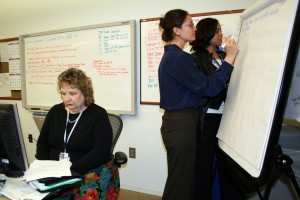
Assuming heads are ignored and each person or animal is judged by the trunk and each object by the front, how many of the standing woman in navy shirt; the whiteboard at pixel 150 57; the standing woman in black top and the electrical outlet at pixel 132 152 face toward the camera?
2

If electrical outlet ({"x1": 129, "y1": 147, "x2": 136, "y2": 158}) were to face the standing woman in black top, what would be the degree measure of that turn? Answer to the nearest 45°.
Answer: approximately 45° to its left

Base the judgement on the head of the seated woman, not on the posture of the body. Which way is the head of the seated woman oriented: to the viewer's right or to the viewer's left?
to the viewer's left

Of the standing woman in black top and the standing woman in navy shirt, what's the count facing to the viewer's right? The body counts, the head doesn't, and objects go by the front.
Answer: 2

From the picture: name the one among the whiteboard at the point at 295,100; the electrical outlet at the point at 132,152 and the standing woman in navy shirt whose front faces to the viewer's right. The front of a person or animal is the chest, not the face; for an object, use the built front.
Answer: the standing woman in navy shirt

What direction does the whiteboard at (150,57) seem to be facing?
toward the camera

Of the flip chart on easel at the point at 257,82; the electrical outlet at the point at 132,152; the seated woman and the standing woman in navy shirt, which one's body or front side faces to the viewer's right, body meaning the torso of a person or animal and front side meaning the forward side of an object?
the standing woman in navy shirt

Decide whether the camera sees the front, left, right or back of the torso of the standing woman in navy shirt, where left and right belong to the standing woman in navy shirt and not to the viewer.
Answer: right

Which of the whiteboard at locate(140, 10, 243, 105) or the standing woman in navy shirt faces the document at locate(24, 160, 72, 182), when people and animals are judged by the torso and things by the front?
the whiteboard

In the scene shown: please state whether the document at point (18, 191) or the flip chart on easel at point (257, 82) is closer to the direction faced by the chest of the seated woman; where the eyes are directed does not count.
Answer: the document

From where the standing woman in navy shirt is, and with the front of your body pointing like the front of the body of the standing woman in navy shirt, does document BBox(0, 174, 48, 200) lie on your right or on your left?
on your right

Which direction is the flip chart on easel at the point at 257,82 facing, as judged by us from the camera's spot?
facing the viewer and to the left of the viewer
